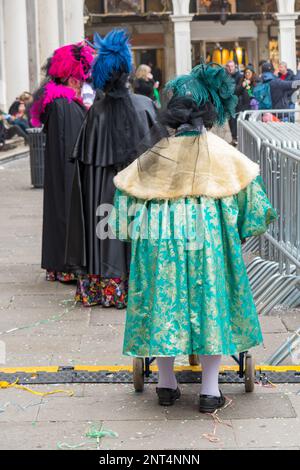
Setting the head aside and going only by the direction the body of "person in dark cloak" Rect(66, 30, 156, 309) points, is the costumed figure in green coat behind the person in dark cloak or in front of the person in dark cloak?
behind

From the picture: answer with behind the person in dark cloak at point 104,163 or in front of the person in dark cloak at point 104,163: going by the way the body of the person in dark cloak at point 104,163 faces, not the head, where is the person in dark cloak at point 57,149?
in front

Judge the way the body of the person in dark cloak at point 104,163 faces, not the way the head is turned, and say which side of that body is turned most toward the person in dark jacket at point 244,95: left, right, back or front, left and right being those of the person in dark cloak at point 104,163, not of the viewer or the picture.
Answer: front

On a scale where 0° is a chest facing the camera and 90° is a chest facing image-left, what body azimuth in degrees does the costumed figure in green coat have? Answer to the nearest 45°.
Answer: approximately 180°

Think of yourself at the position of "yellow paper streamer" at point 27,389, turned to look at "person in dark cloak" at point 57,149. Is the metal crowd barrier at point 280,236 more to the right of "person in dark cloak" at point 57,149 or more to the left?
right

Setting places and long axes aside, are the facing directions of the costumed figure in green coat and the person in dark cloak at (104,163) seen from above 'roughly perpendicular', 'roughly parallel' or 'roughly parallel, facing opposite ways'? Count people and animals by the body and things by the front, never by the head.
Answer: roughly parallel

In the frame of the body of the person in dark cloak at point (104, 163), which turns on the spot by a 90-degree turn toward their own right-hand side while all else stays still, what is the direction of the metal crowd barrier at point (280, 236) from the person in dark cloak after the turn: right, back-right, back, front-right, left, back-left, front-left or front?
front

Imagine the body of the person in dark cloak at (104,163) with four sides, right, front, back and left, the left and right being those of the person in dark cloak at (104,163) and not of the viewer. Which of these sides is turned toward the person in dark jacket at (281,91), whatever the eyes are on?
front

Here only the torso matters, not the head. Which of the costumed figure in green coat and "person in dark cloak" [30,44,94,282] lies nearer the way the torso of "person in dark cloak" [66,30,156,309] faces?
the person in dark cloak

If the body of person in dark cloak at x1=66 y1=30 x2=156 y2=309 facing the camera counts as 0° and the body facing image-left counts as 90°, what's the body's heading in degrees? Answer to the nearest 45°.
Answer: approximately 180°

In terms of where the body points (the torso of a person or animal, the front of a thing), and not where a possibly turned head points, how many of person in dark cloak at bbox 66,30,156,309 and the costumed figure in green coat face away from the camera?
2

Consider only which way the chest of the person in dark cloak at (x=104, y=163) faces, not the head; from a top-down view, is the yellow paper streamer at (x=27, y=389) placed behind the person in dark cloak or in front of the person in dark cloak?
behind

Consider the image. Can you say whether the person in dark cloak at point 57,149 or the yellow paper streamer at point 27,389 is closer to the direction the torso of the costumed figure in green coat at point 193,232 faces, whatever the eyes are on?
the person in dark cloak

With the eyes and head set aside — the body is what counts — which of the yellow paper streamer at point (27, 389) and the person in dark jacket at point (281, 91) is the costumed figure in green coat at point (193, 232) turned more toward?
the person in dark jacket

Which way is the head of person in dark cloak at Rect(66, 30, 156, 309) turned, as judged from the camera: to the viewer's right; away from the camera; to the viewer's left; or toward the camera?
away from the camera

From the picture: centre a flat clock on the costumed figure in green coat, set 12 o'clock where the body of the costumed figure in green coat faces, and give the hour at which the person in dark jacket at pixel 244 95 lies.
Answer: The person in dark jacket is roughly at 12 o'clock from the costumed figure in green coat.
